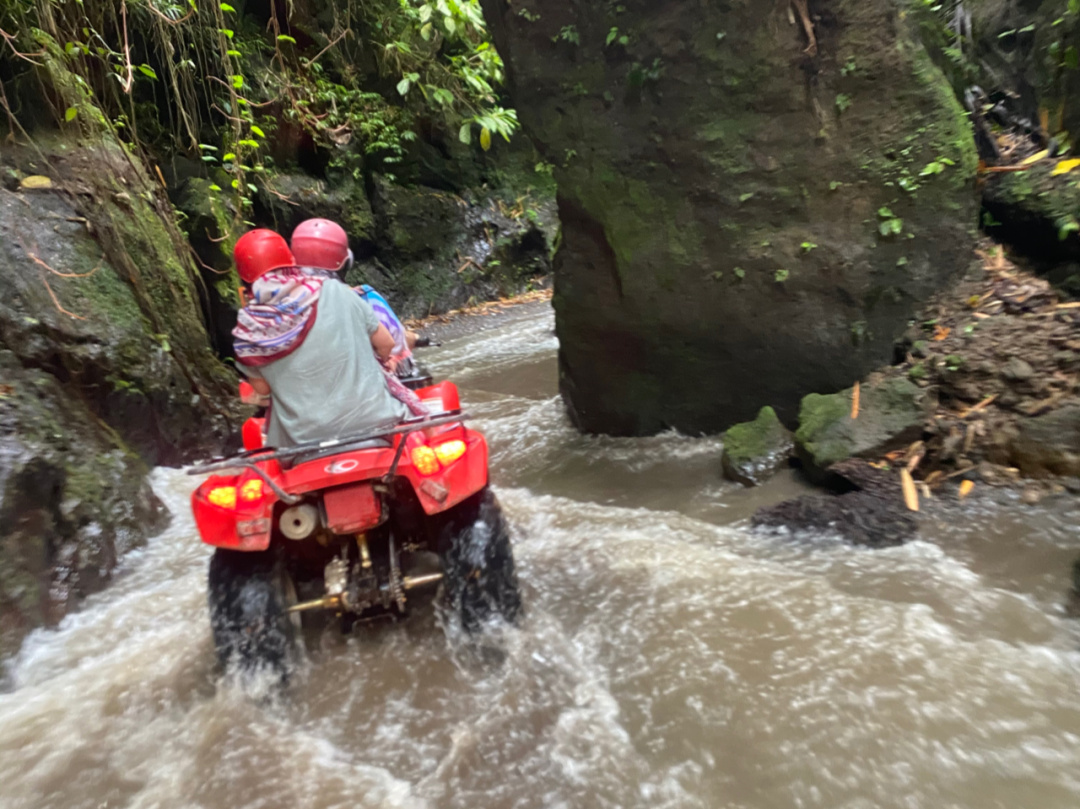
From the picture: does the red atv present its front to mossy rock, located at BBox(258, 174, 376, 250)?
yes

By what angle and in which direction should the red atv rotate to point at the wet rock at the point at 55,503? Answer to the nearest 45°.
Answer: approximately 45° to its left

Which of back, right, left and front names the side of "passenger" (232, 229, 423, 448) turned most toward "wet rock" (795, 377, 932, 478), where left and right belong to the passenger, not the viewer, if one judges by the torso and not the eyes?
right

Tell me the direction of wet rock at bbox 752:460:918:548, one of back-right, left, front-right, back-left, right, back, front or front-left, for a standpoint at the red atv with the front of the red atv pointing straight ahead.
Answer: right

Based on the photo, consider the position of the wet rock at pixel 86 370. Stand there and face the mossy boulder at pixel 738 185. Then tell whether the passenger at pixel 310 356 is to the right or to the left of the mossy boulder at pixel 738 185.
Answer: right

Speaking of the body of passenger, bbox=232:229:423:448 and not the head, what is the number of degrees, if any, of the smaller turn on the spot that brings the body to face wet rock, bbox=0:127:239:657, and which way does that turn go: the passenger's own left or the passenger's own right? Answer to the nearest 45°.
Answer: approximately 45° to the passenger's own left

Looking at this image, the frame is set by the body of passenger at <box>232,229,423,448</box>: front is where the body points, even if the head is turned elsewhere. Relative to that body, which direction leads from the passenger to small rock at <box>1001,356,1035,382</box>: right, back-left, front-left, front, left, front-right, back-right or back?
right

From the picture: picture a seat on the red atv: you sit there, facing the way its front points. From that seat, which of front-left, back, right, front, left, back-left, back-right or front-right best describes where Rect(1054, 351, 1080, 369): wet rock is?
right

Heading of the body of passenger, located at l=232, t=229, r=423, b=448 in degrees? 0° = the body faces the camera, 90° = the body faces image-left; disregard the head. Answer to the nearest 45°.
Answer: approximately 180°

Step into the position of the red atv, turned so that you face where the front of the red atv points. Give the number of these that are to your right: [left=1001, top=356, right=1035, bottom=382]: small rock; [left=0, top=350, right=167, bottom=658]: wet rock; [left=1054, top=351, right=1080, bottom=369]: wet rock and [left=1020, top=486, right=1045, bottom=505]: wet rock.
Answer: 3

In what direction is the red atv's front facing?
away from the camera

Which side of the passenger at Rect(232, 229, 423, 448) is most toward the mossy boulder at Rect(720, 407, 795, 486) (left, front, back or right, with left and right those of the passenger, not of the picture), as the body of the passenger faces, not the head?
right
